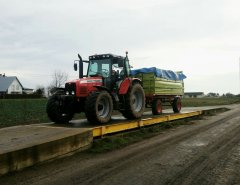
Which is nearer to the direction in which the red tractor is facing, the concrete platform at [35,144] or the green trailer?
the concrete platform

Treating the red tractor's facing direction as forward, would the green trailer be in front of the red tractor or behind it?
behind

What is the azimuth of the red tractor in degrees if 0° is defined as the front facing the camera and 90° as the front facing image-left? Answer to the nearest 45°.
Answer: approximately 45°
